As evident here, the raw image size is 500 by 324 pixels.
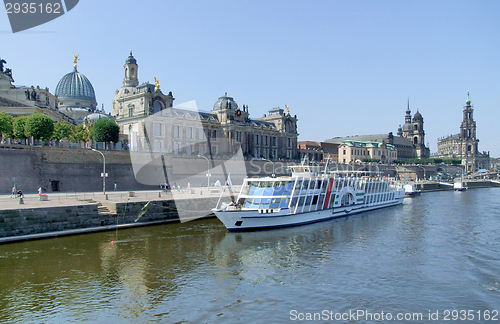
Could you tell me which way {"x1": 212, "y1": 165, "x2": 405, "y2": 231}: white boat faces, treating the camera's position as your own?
facing the viewer and to the left of the viewer

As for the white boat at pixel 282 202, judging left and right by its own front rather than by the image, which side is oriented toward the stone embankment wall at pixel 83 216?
front
